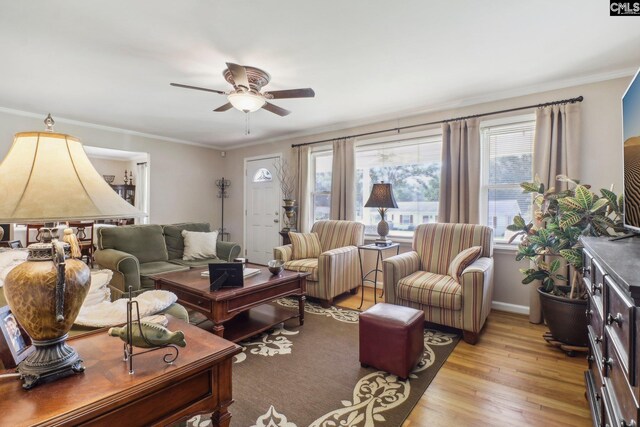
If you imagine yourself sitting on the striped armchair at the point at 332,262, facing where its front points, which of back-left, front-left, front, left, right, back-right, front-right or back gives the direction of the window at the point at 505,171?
back-left

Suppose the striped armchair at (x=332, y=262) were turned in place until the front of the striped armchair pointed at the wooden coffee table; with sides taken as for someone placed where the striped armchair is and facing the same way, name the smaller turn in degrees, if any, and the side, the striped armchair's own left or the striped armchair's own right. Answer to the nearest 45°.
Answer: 0° — it already faces it

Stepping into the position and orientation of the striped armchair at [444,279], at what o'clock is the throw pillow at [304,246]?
The throw pillow is roughly at 2 o'clock from the striped armchair.

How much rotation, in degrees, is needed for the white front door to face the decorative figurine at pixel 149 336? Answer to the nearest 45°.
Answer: approximately 45° to its left

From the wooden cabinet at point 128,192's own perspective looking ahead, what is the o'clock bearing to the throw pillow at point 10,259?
The throw pillow is roughly at 12 o'clock from the wooden cabinet.

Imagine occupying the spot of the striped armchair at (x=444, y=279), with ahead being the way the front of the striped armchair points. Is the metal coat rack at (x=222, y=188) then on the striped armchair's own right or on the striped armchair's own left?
on the striped armchair's own right

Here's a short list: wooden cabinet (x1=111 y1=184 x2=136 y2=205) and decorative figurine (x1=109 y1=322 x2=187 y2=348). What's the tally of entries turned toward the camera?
1

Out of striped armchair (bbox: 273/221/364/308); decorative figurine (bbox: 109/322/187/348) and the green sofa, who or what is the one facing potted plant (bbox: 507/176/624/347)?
the green sofa

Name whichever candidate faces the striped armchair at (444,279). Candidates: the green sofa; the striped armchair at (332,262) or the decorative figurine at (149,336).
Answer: the green sofa
